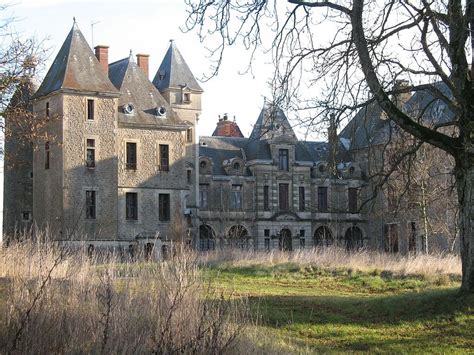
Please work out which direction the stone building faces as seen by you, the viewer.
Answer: facing the viewer
